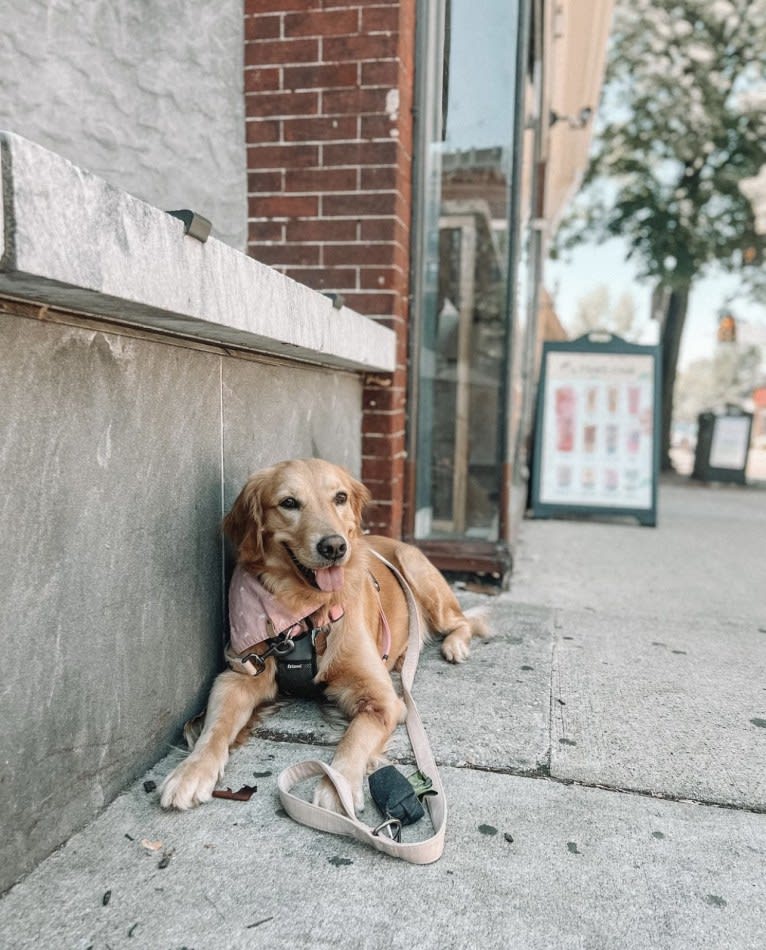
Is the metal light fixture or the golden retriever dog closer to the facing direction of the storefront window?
the golden retriever dog
